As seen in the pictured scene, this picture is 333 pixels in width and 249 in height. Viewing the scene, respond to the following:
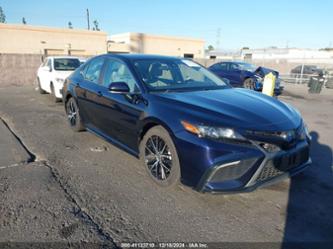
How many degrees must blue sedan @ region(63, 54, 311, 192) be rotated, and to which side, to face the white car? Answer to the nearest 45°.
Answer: approximately 180°

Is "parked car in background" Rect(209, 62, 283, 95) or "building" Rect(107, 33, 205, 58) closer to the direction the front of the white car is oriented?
the parked car in background

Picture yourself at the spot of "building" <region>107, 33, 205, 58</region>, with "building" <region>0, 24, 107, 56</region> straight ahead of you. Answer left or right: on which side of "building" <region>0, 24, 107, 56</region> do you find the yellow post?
left

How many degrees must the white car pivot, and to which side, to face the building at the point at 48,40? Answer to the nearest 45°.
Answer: approximately 135° to its left

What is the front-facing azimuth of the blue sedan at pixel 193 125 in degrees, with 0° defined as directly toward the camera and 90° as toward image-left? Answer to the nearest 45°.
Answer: approximately 315°

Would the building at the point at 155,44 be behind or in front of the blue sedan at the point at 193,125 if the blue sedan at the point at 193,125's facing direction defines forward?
behind

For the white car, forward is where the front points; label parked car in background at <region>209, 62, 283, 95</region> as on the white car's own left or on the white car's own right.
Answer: on the white car's own left

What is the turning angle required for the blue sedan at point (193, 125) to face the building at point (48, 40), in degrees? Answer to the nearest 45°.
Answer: approximately 180°

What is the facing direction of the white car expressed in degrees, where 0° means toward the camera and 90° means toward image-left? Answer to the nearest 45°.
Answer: approximately 315°

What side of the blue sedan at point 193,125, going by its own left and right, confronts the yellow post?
left
